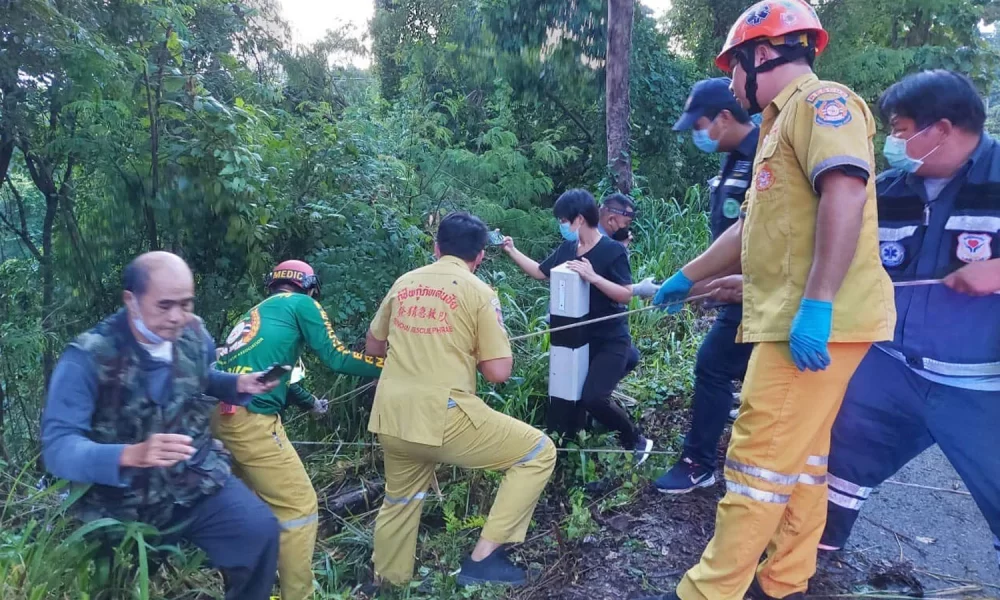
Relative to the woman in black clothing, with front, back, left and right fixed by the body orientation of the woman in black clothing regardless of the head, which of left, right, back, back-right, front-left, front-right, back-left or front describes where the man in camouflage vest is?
front

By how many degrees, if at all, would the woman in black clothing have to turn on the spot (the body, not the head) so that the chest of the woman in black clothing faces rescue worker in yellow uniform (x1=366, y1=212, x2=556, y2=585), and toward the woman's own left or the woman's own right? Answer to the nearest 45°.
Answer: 0° — they already face them

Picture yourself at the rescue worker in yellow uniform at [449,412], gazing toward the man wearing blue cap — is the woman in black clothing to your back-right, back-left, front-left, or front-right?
front-left

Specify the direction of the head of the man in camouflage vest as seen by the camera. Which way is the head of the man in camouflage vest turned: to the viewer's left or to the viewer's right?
to the viewer's right

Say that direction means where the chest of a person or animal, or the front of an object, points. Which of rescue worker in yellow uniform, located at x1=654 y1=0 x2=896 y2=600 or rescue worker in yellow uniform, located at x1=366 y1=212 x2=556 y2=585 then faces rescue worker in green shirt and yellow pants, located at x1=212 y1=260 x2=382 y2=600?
rescue worker in yellow uniform, located at x1=654 y1=0 x2=896 y2=600

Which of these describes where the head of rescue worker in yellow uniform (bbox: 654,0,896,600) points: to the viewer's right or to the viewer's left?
to the viewer's left

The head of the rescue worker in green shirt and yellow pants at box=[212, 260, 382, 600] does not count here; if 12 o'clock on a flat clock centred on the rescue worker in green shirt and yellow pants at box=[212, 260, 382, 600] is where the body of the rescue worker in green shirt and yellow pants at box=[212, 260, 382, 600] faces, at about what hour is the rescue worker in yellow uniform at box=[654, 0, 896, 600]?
the rescue worker in yellow uniform at box=[654, 0, 896, 600] is roughly at 3 o'clock from the rescue worker in green shirt and yellow pants at box=[212, 260, 382, 600].

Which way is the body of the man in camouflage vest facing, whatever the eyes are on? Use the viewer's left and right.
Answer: facing the viewer and to the right of the viewer

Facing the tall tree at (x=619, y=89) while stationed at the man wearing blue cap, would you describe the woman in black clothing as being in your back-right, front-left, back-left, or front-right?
front-left

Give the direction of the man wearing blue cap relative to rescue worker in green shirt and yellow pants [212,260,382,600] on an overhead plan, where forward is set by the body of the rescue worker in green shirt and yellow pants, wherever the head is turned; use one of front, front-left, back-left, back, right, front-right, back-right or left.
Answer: front-right

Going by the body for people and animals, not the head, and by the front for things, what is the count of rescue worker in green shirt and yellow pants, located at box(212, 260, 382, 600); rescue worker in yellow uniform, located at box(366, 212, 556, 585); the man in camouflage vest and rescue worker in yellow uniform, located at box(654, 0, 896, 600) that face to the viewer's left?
1

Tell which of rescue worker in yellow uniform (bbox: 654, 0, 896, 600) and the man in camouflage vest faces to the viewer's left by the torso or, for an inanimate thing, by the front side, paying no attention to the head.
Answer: the rescue worker in yellow uniform

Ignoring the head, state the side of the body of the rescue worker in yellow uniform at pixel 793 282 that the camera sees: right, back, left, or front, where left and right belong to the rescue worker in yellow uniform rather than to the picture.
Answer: left

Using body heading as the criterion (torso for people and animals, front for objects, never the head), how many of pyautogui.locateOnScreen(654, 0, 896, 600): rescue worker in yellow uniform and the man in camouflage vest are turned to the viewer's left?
1

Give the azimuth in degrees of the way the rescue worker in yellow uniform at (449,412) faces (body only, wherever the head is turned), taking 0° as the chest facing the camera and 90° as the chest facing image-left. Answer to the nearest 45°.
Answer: approximately 225°

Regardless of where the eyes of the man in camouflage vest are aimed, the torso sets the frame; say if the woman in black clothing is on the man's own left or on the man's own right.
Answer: on the man's own left

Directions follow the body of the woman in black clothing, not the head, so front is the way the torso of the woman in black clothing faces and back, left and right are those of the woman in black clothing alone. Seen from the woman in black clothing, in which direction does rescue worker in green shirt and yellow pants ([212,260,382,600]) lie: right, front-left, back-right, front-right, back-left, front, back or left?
front

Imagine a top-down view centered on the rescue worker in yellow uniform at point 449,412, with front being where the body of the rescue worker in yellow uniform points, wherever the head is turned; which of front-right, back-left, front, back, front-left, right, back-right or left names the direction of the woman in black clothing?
front
